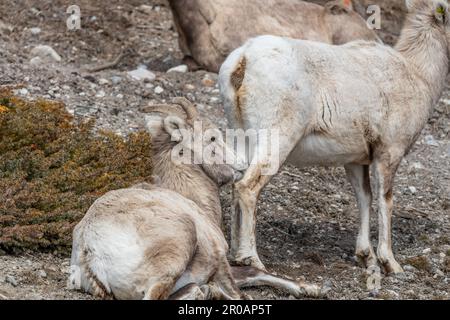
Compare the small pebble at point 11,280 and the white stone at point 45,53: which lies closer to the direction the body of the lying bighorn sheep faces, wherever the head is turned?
the white stone

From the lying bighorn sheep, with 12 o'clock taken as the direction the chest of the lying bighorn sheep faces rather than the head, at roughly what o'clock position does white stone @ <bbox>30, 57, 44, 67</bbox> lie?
The white stone is roughly at 10 o'clock from the lying bighorn sheep.

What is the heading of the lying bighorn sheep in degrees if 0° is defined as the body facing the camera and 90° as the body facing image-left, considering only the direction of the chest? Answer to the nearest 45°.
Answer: approximately 225°

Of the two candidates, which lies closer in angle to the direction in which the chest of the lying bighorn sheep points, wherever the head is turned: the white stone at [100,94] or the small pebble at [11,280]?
the white stone

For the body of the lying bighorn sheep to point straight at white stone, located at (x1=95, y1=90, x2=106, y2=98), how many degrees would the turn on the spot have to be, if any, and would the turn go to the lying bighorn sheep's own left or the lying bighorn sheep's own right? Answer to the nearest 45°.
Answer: approximately 45° to the lying bighorn sheep's own left

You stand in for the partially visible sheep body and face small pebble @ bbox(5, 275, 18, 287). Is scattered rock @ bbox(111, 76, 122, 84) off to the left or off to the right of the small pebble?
right

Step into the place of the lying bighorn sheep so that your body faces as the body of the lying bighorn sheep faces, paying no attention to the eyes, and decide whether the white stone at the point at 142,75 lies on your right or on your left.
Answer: on your left

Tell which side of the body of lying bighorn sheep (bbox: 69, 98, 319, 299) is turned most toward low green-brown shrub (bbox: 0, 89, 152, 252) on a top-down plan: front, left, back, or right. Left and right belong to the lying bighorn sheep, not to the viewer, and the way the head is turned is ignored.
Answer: left

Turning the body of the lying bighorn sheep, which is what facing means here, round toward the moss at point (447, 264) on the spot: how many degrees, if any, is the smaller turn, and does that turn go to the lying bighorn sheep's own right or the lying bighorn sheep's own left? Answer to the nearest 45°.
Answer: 0° — it already faces it
